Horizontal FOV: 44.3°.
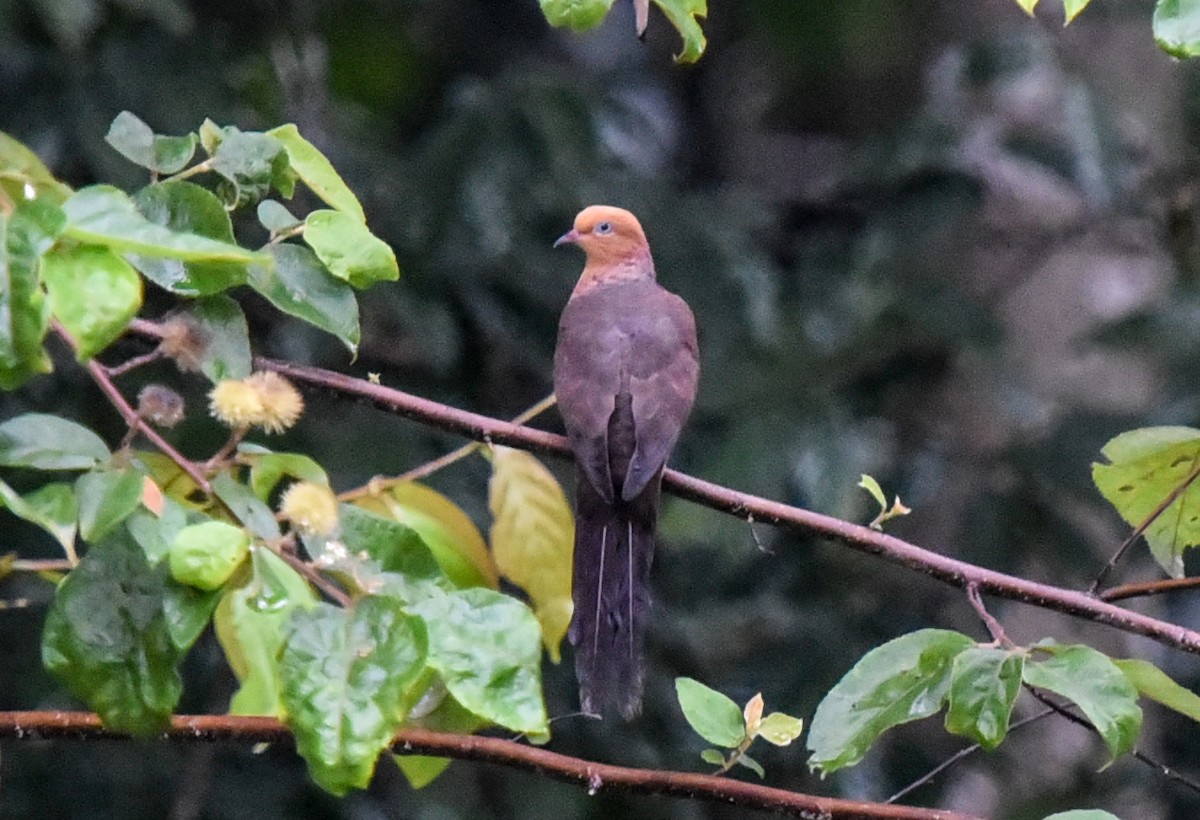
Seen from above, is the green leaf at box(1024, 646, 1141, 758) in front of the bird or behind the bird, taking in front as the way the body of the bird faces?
behind

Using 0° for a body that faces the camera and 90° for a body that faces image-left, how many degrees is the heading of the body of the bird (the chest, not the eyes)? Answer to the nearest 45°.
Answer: approximately 180°

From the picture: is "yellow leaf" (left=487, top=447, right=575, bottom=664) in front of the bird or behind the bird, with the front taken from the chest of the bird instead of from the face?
behind

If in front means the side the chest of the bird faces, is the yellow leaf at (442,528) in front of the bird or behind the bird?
behind

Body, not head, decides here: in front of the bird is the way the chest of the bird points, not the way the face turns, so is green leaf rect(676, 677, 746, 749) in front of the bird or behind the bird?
behind

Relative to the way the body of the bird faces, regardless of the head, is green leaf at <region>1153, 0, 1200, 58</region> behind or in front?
behind

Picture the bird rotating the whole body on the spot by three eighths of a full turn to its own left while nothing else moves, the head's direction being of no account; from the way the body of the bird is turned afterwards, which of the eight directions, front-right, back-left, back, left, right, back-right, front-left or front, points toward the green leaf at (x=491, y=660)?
front-left
